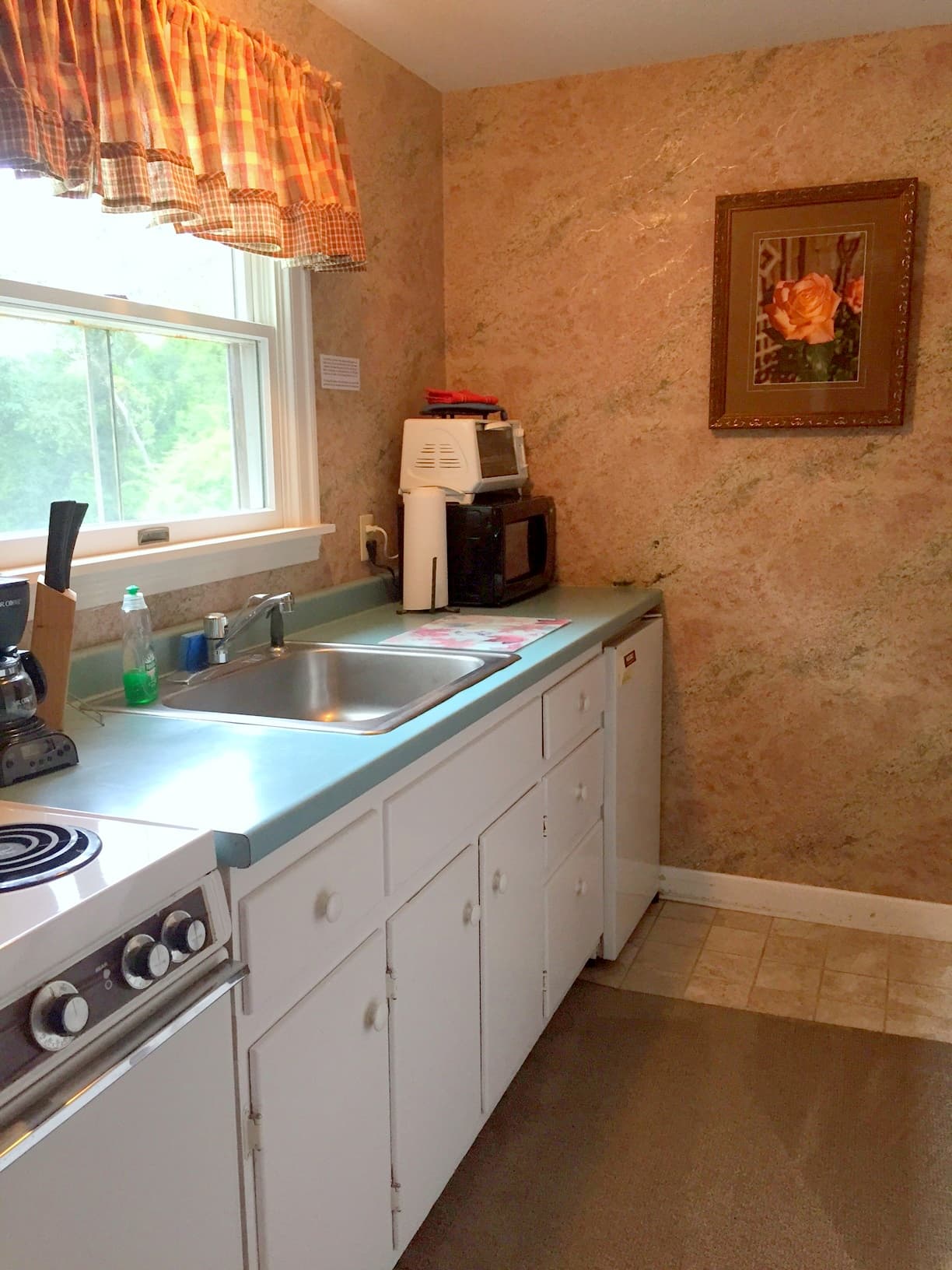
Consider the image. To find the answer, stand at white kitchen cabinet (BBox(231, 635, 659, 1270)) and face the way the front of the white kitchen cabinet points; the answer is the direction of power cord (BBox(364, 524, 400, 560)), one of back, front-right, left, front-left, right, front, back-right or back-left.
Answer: back-left

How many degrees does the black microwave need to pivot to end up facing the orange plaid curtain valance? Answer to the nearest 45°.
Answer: approximately 90° to its right

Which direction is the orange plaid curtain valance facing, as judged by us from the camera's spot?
facing the viewer and to the right of the viewer

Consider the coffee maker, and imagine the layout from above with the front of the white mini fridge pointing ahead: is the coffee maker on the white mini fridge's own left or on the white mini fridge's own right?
on the white mini fridge's own right

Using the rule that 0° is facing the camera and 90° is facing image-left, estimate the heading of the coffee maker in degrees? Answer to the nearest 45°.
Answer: approximately 315°

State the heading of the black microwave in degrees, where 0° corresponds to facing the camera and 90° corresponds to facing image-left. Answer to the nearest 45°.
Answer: approximately 315°
